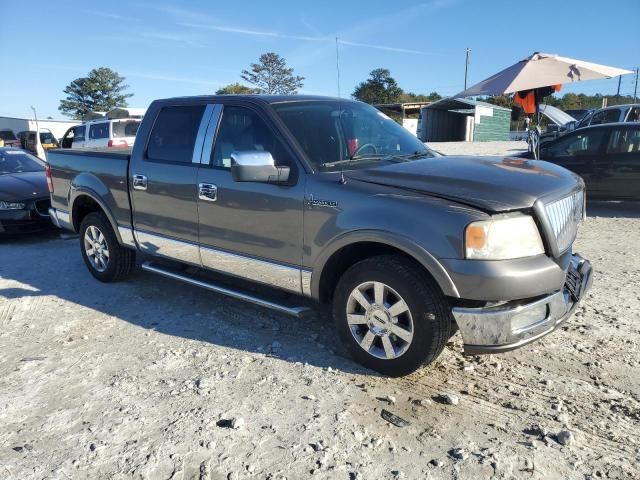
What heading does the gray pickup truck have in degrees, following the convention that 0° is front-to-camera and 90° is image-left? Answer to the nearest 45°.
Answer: approximately 315°

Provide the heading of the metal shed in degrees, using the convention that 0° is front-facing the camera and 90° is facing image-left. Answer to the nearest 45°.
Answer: approximately 45°

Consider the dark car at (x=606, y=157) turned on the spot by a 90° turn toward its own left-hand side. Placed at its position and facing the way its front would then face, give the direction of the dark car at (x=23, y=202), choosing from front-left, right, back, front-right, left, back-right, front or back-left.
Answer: front-right

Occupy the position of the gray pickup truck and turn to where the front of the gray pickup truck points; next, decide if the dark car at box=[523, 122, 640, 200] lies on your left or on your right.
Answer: on your left

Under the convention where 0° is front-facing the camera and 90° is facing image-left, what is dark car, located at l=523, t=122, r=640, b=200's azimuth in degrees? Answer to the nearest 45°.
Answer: approximately 90°

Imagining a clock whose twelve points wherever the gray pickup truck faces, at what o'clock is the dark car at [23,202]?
The dark car is roughly at 6 o'clock from the gray pickup truck.

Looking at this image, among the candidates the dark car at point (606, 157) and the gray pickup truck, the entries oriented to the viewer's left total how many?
1

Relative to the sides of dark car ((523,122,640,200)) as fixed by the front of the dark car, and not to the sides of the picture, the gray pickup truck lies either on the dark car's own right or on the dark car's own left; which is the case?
on the dark car's own left

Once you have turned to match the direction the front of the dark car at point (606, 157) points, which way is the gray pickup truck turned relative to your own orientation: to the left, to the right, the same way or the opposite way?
the opposite way

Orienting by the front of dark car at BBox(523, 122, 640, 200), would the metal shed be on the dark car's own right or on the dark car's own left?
on the dark car's own right

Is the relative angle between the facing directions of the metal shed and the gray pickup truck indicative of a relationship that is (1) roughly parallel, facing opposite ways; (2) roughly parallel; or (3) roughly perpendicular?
roughly perpendicular
